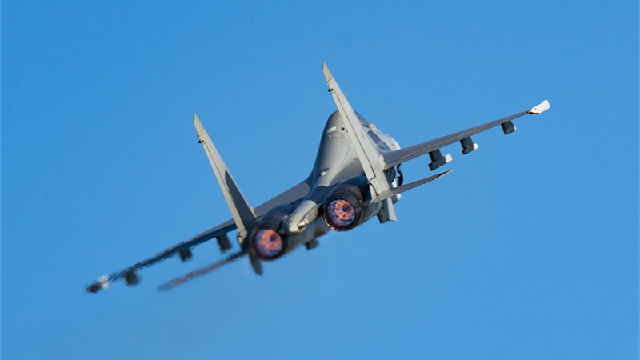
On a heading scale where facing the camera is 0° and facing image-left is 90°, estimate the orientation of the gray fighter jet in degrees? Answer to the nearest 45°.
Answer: approximately 180°
